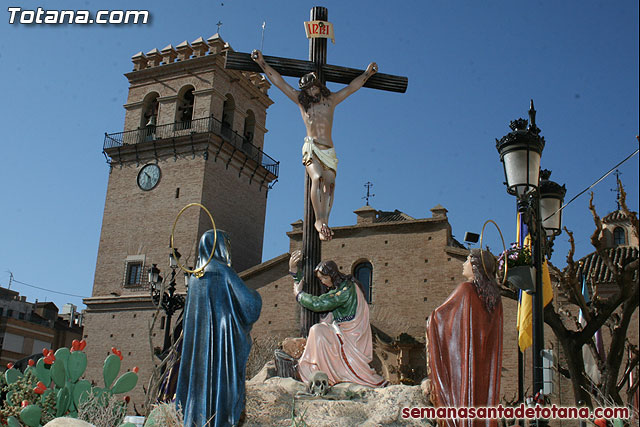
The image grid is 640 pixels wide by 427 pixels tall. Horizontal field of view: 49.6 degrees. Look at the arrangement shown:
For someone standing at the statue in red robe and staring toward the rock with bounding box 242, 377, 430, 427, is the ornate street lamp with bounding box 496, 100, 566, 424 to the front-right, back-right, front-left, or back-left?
back-right

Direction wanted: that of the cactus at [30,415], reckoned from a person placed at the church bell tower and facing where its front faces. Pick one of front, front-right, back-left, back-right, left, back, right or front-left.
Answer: front-left

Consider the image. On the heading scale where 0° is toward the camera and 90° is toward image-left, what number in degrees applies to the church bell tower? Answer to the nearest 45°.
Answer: approximately 45°

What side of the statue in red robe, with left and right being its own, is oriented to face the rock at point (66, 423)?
left

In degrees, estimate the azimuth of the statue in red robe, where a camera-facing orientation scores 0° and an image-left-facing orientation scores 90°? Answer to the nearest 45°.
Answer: approximately 135°

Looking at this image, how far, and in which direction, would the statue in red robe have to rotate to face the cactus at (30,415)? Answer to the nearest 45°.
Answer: approximately 45° to its left

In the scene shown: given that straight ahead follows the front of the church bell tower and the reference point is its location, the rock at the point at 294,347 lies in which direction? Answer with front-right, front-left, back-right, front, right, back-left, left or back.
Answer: front-left

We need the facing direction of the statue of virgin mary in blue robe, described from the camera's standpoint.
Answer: facing away from the viewer and to the right of the viewer

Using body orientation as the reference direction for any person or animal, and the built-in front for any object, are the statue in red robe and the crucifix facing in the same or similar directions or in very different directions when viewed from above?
very different directions

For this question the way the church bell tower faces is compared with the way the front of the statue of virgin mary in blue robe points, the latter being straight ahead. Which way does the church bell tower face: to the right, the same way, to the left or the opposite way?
the opposite way

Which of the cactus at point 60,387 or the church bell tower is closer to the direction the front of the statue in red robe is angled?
the church bell tower
